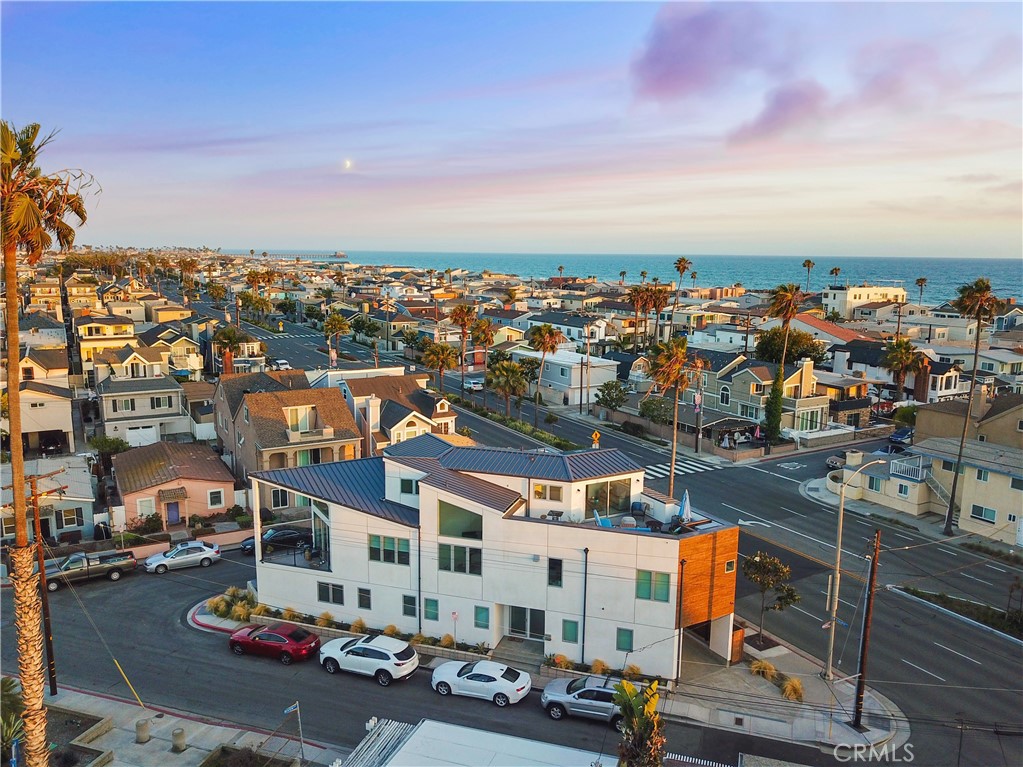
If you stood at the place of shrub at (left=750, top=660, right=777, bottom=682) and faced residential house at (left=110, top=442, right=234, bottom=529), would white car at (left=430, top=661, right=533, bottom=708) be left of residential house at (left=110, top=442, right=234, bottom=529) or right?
left

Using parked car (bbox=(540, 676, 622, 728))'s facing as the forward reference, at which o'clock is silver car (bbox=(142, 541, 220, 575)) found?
The silver car is roughly at 1 o'clock from the parked car.

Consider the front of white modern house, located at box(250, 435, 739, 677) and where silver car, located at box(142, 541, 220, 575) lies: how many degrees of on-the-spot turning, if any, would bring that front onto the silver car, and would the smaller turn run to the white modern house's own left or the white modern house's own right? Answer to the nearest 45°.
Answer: approximately 135° to the white modern house's own right

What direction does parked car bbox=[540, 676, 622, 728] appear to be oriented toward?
to the viewer's left

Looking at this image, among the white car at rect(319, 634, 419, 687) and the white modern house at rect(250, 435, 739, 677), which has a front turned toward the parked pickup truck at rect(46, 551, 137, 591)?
the white car

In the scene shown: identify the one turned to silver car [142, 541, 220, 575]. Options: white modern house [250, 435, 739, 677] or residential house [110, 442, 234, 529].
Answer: the residential house

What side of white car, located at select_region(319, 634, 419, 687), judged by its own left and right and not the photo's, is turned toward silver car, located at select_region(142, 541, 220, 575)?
front

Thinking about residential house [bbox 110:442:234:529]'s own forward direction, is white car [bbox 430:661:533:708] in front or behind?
in front

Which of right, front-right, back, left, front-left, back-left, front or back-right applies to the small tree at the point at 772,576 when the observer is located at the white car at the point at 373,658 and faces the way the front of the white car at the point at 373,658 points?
back-right

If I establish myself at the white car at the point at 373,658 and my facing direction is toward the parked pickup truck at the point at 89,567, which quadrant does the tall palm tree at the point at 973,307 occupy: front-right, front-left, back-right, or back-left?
back-right

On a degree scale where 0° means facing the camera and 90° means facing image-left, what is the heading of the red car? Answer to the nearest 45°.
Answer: approximately 135°

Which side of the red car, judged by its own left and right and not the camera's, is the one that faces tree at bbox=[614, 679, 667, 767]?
back
